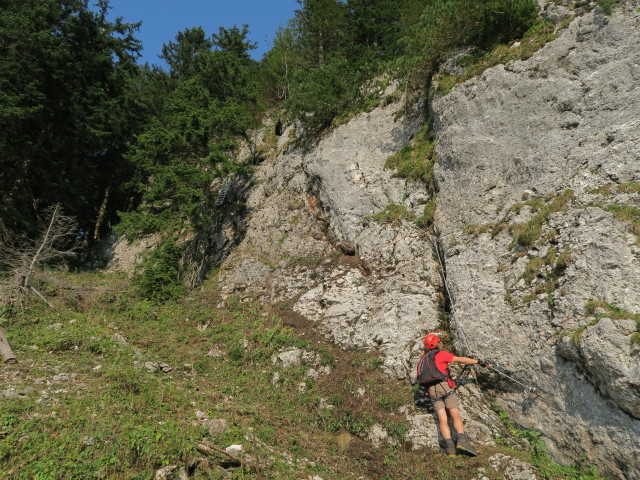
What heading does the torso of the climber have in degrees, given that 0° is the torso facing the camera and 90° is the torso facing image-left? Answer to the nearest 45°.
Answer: approximately 225°

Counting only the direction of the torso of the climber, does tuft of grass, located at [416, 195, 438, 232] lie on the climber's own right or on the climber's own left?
on the climber's own left

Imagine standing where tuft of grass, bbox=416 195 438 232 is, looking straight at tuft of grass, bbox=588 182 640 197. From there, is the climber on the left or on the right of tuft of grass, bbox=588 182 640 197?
right

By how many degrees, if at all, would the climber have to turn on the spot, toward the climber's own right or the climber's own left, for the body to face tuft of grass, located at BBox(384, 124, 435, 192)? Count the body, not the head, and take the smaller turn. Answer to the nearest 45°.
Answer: approximately 45° to the climber's own left

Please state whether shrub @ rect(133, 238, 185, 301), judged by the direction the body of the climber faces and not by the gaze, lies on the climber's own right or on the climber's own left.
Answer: on the climber's own left

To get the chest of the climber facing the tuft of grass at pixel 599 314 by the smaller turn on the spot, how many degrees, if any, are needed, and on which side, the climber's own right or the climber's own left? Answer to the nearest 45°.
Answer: approximately 45° to the climber's own right
